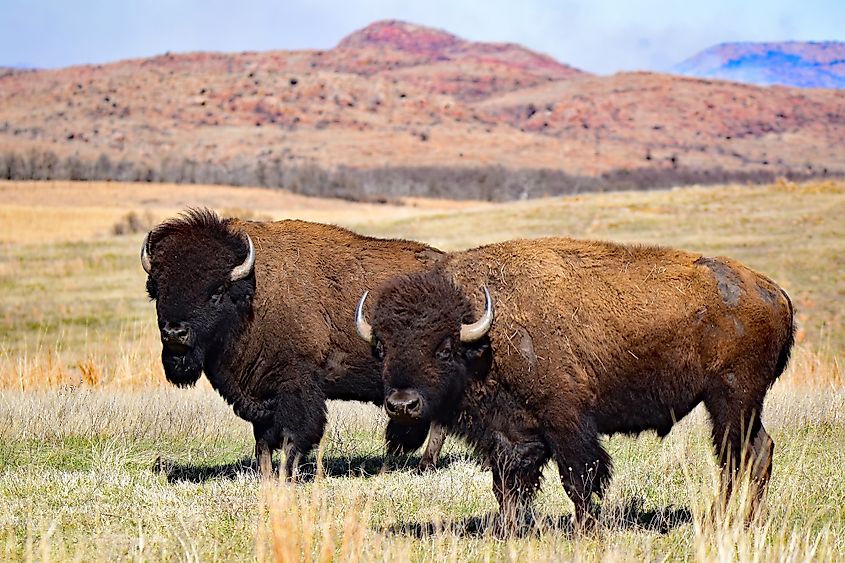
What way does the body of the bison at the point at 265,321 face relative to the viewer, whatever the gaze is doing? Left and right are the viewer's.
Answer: facing the viewer and to the left of the viewer

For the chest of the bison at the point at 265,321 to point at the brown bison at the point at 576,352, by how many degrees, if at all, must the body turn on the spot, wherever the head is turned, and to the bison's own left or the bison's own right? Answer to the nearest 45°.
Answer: approximately 90° to the bison's own left

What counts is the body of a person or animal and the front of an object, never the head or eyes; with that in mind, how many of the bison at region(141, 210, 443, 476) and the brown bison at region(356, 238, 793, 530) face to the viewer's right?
0

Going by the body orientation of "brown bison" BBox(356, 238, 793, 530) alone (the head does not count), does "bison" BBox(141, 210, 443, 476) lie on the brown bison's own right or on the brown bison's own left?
on the brown bison's own right

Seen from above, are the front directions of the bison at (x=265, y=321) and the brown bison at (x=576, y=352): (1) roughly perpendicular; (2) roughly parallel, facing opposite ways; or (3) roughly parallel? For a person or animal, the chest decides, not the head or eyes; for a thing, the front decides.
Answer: roughly parallel
